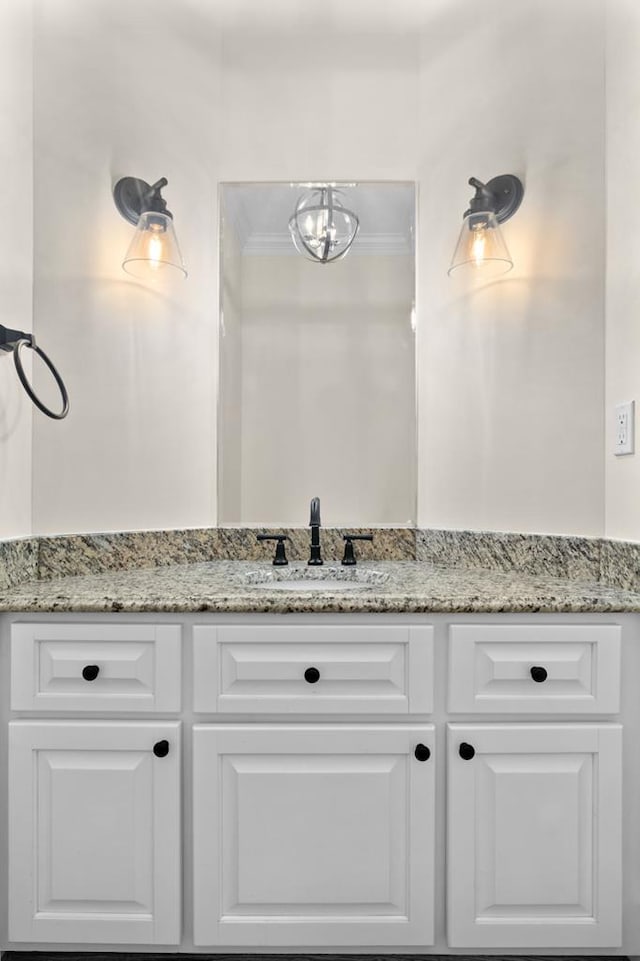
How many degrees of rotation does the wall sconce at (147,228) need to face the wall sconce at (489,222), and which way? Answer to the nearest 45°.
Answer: approximately 45° to its left

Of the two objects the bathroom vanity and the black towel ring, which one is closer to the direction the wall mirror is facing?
the bathroom vanity

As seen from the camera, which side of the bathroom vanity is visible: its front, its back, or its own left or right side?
front

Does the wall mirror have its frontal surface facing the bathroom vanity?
yes

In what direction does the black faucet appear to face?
toward the camera
